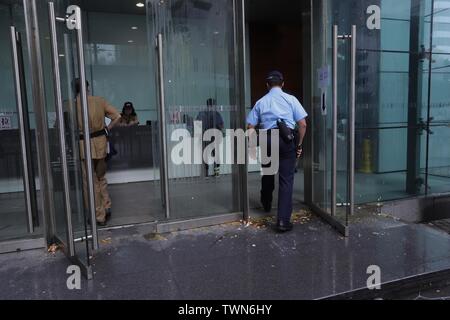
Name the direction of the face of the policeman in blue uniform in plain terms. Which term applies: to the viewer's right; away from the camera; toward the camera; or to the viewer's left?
away from the camera

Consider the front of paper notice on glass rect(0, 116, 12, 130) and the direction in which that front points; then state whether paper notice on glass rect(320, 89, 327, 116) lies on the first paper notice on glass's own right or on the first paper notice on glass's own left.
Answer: on the first paper notice on glass's own left

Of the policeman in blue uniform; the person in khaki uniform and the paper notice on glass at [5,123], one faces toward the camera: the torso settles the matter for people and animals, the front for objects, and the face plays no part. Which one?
the paper notice on glass

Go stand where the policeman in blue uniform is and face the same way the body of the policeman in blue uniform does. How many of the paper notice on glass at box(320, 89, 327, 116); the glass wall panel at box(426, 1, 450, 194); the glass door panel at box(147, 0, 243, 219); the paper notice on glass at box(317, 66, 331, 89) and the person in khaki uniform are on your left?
2

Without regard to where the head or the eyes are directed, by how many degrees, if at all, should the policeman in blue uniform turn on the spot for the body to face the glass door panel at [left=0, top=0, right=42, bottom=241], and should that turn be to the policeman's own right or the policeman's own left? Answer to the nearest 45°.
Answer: approximately 90° to the policeman's own left

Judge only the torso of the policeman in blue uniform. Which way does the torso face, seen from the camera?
away from the camera
